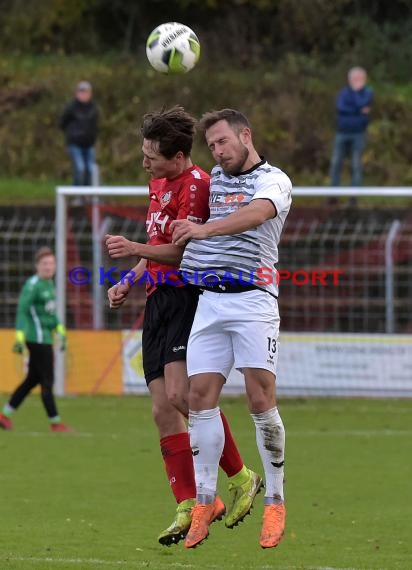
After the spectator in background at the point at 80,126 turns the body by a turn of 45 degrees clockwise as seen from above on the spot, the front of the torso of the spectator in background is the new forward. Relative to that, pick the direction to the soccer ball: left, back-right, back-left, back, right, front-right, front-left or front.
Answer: front-left

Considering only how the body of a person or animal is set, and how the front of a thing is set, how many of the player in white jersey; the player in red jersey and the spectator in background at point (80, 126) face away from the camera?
0

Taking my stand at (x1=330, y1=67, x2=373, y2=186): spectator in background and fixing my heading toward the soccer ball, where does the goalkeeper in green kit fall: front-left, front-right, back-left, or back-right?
front-right

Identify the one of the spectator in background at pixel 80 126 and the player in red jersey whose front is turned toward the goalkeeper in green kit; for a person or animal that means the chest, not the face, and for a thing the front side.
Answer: the spectator in background

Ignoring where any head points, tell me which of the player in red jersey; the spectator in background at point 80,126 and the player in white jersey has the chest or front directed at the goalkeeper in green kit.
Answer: the spectator in background

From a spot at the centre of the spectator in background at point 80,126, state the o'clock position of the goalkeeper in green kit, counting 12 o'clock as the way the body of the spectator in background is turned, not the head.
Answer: The goalkeeper in green kit is roughly at 12 o'clock from the spectator in background.

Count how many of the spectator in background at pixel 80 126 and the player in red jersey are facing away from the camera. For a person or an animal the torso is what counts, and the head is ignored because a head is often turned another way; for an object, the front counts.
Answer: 0

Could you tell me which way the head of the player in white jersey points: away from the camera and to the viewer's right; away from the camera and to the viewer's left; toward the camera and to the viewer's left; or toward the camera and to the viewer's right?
toward the camera and to the viewer's left

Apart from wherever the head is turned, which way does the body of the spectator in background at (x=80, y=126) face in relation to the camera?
toward the camera

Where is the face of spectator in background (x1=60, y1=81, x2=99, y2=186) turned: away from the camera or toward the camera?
toward the camera

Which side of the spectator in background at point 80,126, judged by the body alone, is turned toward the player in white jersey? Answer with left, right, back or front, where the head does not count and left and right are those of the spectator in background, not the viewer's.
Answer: front

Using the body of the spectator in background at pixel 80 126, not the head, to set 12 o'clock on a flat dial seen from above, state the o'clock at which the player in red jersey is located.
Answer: The player in red jersey is roughly at 12 o'clock from the spectator in background.
